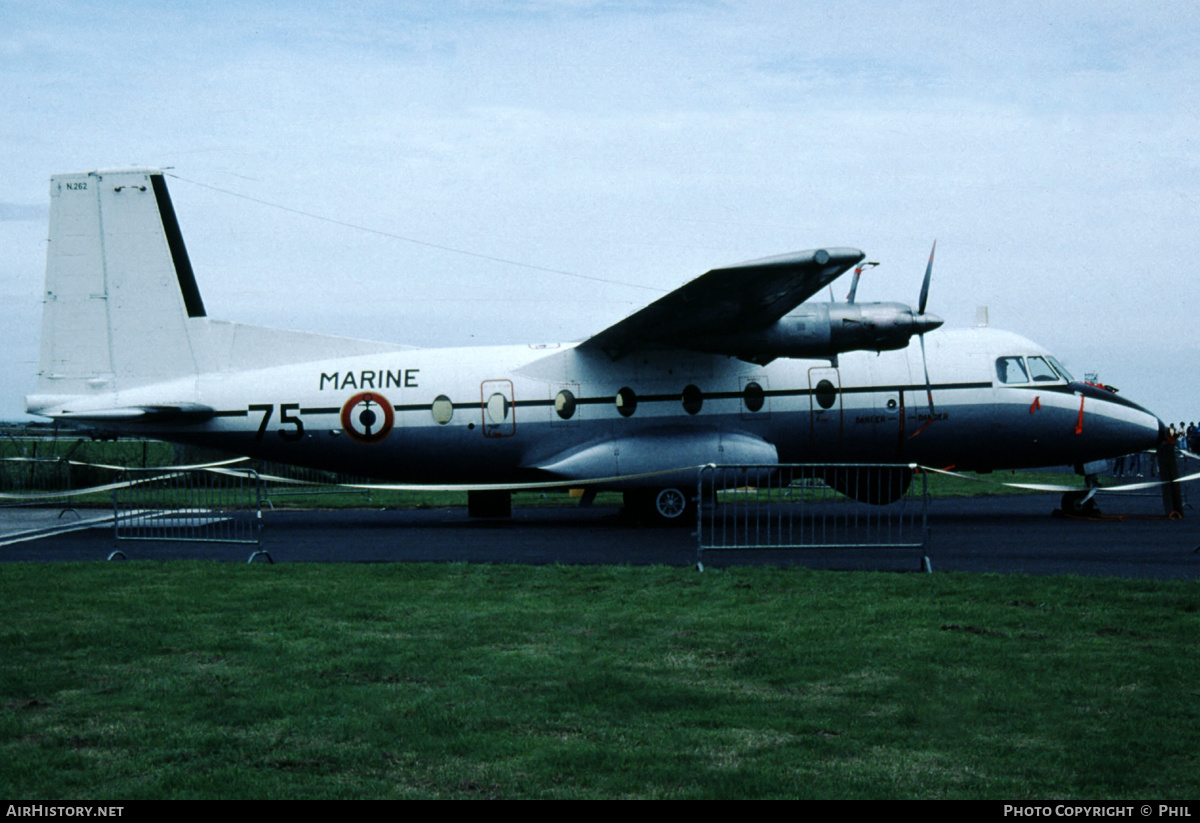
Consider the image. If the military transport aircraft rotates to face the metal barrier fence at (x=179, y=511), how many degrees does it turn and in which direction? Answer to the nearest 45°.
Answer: approximately 135° to its right

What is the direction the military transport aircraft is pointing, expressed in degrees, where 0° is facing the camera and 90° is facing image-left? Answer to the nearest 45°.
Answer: approximately 270°

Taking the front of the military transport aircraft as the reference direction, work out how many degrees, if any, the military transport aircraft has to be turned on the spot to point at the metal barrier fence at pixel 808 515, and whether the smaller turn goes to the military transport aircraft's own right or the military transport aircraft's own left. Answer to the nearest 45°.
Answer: approximately 45° to the military transport aircraft's own right

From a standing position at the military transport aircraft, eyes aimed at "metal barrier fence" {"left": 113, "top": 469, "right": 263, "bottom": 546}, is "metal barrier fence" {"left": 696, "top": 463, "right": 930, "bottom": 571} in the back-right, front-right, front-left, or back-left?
back-left
